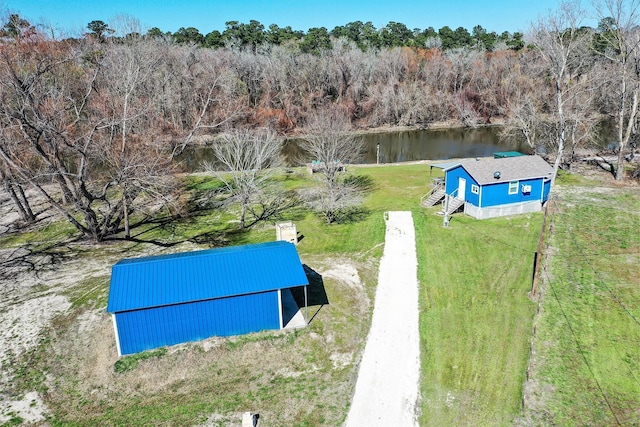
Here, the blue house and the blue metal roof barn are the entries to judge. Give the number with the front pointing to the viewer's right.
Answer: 1

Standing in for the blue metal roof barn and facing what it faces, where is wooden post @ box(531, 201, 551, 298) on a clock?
The wooden post is roughly at 12 o'clock from the blue metal roof barn.

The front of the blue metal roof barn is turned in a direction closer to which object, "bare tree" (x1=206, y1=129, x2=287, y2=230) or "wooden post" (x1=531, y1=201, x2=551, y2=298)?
the wooden post

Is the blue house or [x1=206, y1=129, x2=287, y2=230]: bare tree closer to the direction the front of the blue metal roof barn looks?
the blue house

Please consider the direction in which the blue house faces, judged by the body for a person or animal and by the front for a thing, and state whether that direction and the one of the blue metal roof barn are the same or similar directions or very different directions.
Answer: very different directions

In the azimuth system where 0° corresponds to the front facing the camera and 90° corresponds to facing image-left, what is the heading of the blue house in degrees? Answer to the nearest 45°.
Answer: approximately 45°

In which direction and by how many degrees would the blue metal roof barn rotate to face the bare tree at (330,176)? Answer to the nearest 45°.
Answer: approximately 45° to its left

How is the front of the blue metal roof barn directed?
to the viewer's right

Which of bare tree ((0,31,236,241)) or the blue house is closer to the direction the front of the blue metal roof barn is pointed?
the blue house

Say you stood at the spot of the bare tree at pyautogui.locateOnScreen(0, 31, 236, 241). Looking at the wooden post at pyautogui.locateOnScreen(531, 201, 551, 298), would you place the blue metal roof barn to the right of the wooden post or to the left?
right

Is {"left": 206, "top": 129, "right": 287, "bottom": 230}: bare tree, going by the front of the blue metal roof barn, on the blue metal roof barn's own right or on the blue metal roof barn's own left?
on the blue metal roof barn's own left
